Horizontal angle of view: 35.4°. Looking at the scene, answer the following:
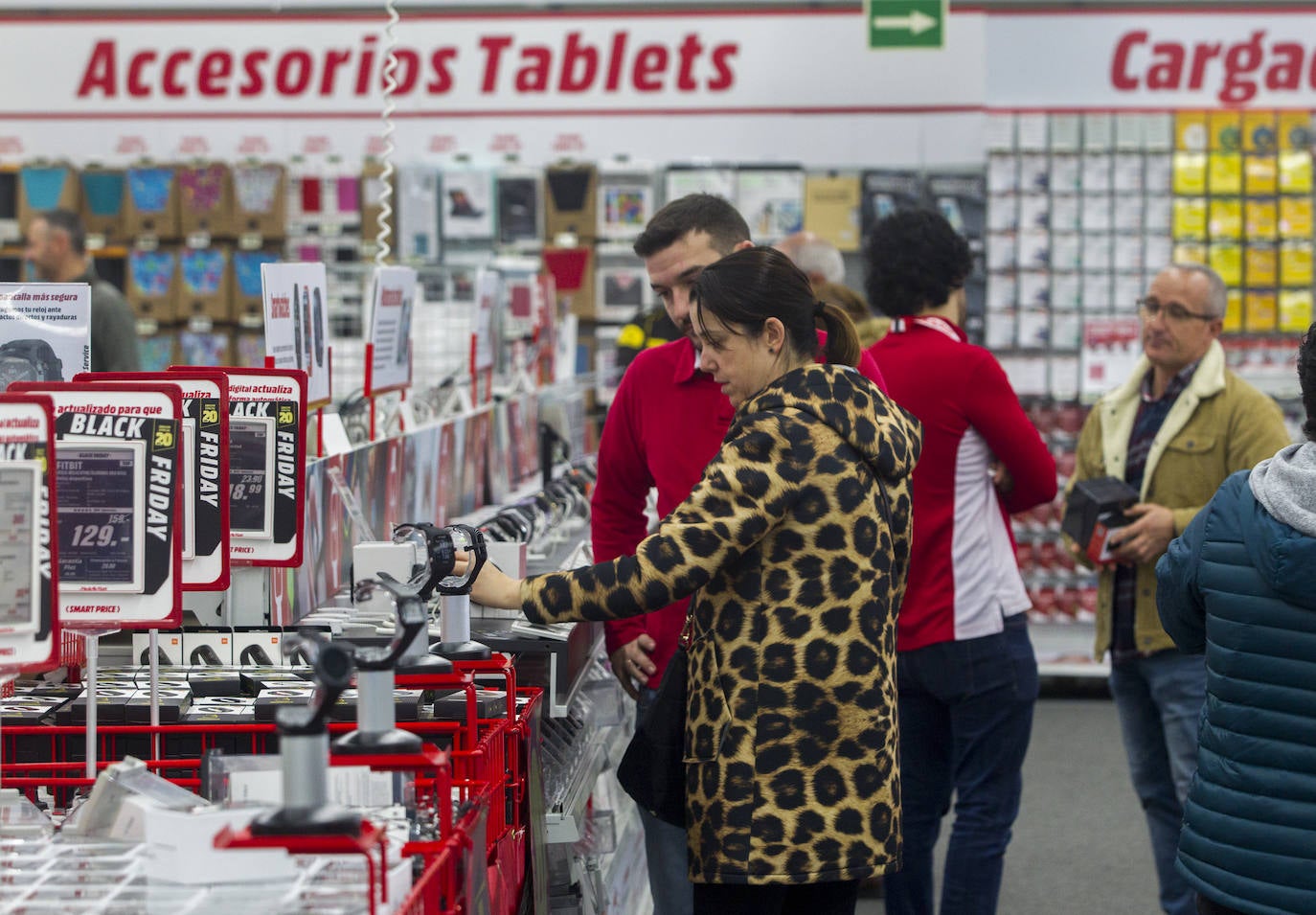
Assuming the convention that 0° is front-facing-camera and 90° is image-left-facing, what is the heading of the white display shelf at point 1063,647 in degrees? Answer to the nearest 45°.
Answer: approximately 0°

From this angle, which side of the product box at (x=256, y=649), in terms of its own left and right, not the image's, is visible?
front

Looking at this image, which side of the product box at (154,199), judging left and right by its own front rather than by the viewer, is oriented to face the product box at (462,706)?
front

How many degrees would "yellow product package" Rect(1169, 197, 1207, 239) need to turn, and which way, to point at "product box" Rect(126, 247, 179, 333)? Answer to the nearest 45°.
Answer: approximately 90° to its right

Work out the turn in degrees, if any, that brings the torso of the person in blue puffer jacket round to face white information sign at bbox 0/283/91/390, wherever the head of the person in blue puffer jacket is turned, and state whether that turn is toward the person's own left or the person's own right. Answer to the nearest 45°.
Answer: approximately 90° to the person's own left

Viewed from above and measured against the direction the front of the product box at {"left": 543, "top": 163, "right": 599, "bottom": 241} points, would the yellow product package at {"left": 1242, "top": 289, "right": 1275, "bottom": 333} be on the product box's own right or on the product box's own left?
on the product box's own left

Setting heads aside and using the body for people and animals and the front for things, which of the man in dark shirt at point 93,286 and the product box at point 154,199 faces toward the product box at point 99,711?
the product box at point 154,199

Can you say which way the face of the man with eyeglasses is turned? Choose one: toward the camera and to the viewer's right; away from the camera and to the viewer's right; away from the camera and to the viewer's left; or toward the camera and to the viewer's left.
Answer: toward the camera and to the viewer's left

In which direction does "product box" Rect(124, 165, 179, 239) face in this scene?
toward the camera

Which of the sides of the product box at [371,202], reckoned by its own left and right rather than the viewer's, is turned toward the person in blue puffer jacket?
front

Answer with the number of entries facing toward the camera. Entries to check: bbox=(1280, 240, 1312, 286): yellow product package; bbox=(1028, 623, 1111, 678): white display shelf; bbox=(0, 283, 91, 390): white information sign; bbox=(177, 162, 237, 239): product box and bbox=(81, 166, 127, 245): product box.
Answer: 5

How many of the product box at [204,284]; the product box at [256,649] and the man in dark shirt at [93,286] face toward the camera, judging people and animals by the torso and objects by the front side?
2

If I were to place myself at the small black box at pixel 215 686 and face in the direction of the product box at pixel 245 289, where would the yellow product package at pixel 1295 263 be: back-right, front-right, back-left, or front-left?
front-right

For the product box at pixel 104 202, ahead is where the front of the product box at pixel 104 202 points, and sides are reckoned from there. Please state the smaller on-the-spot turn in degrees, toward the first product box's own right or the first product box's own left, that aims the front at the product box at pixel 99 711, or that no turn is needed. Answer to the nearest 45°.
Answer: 0° — it already faces it

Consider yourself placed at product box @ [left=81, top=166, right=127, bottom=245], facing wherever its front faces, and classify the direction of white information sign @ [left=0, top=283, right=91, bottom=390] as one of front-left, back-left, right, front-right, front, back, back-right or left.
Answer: front

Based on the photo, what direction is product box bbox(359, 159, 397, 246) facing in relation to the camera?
toward the camera
